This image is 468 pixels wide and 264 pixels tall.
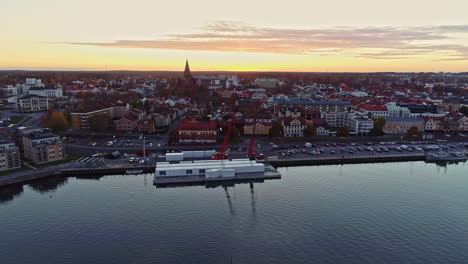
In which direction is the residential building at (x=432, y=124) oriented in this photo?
toward the camera

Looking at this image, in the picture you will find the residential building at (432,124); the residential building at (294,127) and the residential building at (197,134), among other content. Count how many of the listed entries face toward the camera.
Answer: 3

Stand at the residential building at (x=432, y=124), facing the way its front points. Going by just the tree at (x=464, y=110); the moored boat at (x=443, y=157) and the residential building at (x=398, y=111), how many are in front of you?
1

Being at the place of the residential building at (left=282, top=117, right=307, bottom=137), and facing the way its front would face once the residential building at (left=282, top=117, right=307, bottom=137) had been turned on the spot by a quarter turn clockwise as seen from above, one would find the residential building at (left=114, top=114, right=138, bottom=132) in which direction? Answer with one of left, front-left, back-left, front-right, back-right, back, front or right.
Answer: front

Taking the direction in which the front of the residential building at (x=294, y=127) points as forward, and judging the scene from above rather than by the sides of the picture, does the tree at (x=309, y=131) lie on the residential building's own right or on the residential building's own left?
on the residential building's own left

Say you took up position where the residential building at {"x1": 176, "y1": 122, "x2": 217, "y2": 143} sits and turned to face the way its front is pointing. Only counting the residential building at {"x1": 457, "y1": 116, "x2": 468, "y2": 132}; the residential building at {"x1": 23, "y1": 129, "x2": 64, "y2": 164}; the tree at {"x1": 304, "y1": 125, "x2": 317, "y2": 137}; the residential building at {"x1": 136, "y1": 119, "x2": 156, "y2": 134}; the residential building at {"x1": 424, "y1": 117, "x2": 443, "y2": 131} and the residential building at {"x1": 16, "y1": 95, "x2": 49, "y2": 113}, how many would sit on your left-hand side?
3

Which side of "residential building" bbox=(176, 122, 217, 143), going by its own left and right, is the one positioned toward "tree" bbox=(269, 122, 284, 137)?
left

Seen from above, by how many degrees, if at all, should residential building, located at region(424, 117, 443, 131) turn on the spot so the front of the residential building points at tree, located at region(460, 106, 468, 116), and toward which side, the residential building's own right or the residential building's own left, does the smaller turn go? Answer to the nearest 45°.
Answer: approximately 180°

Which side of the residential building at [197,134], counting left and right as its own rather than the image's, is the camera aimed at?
front

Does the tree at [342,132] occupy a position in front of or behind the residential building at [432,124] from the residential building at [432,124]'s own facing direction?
in front

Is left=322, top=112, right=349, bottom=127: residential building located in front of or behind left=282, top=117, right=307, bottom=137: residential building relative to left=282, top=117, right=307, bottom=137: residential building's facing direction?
behind

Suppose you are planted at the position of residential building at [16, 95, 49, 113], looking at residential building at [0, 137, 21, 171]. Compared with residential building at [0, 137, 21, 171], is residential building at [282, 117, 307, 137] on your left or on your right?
left

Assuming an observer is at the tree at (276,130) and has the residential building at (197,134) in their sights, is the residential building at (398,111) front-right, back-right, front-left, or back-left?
back-right

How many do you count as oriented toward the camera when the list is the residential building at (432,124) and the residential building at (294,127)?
2
